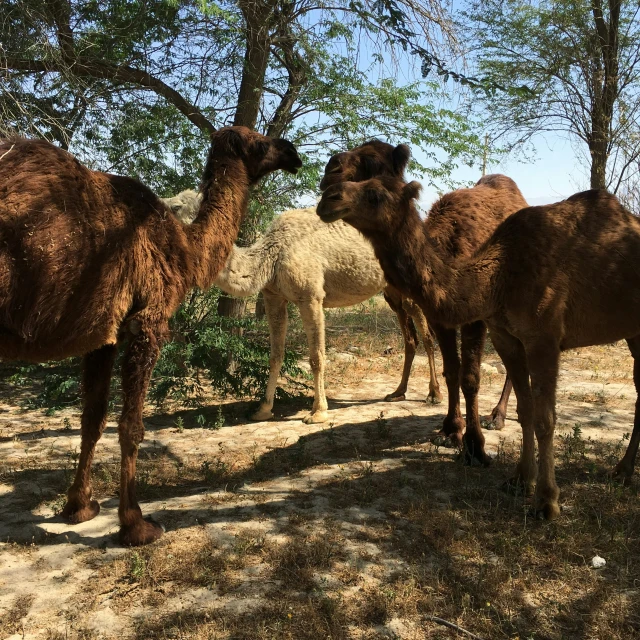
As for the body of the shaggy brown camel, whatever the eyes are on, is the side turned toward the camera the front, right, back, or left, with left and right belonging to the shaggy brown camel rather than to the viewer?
right

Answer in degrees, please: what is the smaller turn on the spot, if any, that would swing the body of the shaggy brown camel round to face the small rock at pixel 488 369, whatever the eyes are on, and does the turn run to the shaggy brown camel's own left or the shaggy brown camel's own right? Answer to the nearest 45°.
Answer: approximately 45° to the shaggy brown camel's own left

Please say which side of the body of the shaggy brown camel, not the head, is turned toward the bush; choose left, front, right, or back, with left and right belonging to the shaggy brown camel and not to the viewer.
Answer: left

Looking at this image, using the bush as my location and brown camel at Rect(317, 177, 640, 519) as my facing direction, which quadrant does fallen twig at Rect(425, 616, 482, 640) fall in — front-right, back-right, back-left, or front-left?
front-right

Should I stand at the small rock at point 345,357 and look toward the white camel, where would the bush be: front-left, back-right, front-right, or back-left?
front-right

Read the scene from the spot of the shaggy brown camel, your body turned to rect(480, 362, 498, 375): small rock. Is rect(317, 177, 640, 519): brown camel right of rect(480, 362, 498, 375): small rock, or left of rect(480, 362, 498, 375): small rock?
right

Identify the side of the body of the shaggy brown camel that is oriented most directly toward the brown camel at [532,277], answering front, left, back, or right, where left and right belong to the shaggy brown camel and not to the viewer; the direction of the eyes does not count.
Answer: front

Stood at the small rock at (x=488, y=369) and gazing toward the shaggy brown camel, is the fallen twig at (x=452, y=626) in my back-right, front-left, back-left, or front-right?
front-left

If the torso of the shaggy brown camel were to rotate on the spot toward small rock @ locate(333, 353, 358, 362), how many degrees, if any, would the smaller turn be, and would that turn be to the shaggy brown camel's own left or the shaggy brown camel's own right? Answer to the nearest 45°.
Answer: approximately 45° to the shaggy brown camel's own left
